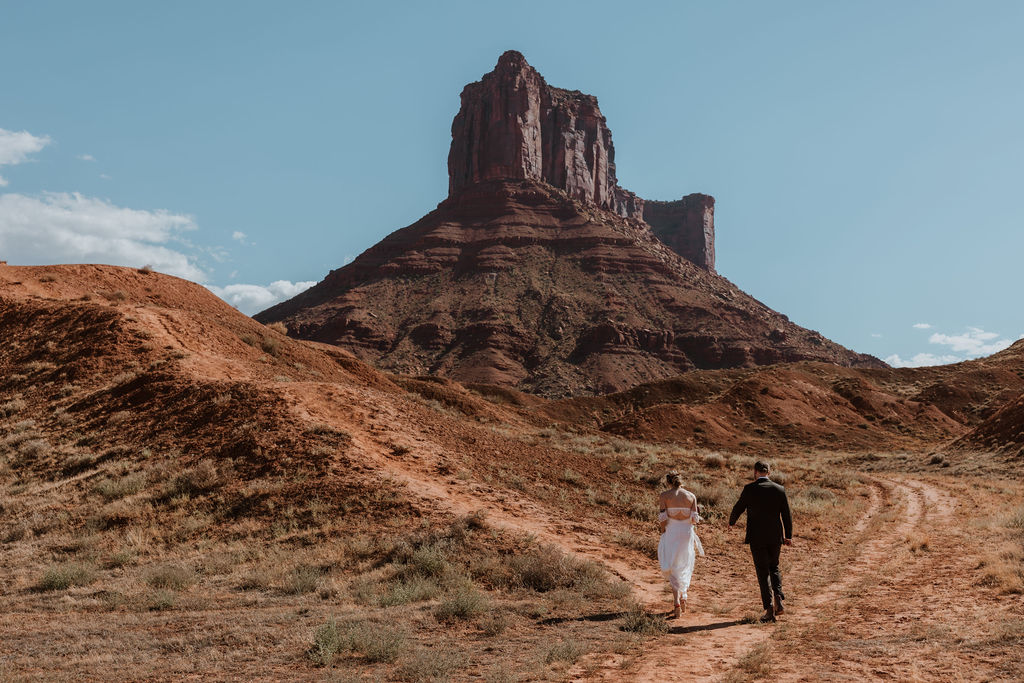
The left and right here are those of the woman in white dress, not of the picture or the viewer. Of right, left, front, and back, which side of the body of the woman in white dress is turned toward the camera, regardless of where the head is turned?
back

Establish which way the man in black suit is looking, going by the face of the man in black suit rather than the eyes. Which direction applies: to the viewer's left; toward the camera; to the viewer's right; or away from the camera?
away from the camera

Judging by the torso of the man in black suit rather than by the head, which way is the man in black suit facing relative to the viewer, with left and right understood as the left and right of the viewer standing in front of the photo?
facing away from the viewer

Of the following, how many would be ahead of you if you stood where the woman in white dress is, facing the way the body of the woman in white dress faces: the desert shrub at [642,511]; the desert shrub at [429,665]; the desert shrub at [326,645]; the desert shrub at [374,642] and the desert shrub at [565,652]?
1

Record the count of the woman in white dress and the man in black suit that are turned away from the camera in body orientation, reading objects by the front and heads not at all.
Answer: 2

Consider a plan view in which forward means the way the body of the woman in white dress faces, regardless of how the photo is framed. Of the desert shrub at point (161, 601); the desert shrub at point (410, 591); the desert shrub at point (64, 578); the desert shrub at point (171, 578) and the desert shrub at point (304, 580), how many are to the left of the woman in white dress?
5

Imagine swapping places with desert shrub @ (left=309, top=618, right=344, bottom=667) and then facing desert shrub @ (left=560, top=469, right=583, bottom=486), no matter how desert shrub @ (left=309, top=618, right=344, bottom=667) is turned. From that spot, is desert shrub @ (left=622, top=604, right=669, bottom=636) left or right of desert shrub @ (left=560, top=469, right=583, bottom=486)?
right

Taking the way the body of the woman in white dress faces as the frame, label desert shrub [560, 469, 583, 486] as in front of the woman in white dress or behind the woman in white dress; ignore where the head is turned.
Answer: in front

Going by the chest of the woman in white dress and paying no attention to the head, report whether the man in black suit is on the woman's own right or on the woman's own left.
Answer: on the woman's own right
